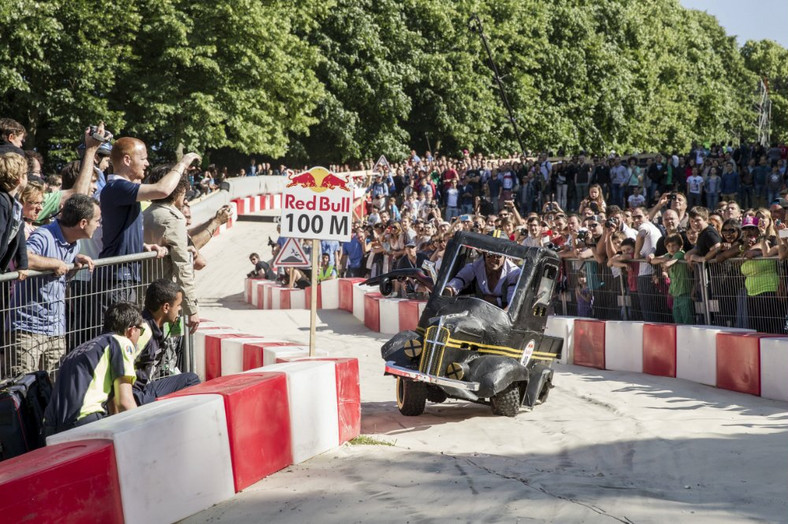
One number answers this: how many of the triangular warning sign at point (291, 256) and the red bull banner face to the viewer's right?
0

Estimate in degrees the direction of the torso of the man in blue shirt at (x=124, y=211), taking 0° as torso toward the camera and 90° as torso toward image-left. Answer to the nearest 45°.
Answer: approximately 270°

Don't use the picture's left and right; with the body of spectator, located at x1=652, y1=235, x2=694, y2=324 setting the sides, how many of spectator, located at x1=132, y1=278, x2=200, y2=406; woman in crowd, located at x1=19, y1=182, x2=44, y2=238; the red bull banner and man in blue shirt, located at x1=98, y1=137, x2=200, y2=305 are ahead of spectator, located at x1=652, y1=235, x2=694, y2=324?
4

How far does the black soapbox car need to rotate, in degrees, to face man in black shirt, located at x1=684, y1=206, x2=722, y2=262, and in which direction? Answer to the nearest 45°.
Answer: approximately 180°

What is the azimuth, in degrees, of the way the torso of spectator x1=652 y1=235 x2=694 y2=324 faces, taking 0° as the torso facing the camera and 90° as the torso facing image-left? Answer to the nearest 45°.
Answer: approximately 45°

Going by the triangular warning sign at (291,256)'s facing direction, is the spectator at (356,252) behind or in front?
behind

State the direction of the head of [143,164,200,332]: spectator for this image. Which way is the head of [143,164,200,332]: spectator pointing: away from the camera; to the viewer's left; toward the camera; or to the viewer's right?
to the viewer's right

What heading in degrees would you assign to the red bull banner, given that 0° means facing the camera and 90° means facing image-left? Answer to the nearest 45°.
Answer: approximately 0°

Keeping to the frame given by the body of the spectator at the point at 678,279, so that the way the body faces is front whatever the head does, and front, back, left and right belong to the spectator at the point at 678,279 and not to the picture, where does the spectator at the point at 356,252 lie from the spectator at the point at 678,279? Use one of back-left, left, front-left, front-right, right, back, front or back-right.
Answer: right

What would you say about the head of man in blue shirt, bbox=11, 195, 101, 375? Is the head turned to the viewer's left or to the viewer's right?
to the viewer's right

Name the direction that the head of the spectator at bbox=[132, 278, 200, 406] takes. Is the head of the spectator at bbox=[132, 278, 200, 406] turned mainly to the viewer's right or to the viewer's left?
to the viewer's right
